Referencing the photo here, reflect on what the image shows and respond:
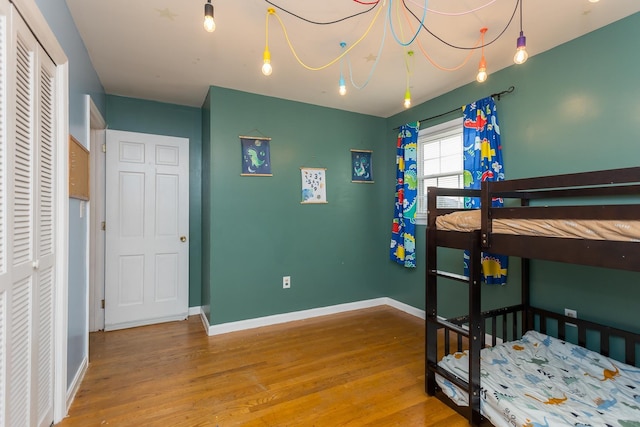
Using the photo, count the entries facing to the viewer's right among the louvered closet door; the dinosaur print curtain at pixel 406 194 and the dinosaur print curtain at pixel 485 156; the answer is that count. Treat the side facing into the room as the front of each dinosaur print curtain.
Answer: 1

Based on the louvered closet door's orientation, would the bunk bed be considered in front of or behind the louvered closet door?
in front

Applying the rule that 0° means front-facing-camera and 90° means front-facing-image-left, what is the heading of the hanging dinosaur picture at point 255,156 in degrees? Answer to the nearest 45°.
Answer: approximately 0°

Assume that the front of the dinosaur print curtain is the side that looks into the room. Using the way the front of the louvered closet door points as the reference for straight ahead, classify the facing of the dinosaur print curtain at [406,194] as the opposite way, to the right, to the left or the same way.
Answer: the opposite way

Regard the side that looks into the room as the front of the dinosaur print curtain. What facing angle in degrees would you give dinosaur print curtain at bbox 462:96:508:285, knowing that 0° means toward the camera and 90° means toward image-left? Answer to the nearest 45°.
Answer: approximately 45°

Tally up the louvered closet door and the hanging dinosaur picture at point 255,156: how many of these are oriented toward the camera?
1

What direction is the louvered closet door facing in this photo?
to the viewer's right

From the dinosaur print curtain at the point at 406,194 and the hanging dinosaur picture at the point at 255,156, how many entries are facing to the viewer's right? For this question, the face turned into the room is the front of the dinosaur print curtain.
0

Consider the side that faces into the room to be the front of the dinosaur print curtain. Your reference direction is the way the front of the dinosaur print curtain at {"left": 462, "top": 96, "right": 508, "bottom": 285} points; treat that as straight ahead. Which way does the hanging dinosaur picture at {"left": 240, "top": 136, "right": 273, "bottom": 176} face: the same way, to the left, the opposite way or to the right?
to the left

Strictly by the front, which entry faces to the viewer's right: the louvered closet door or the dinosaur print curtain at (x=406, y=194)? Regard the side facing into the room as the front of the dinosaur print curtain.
the louvered closet door
